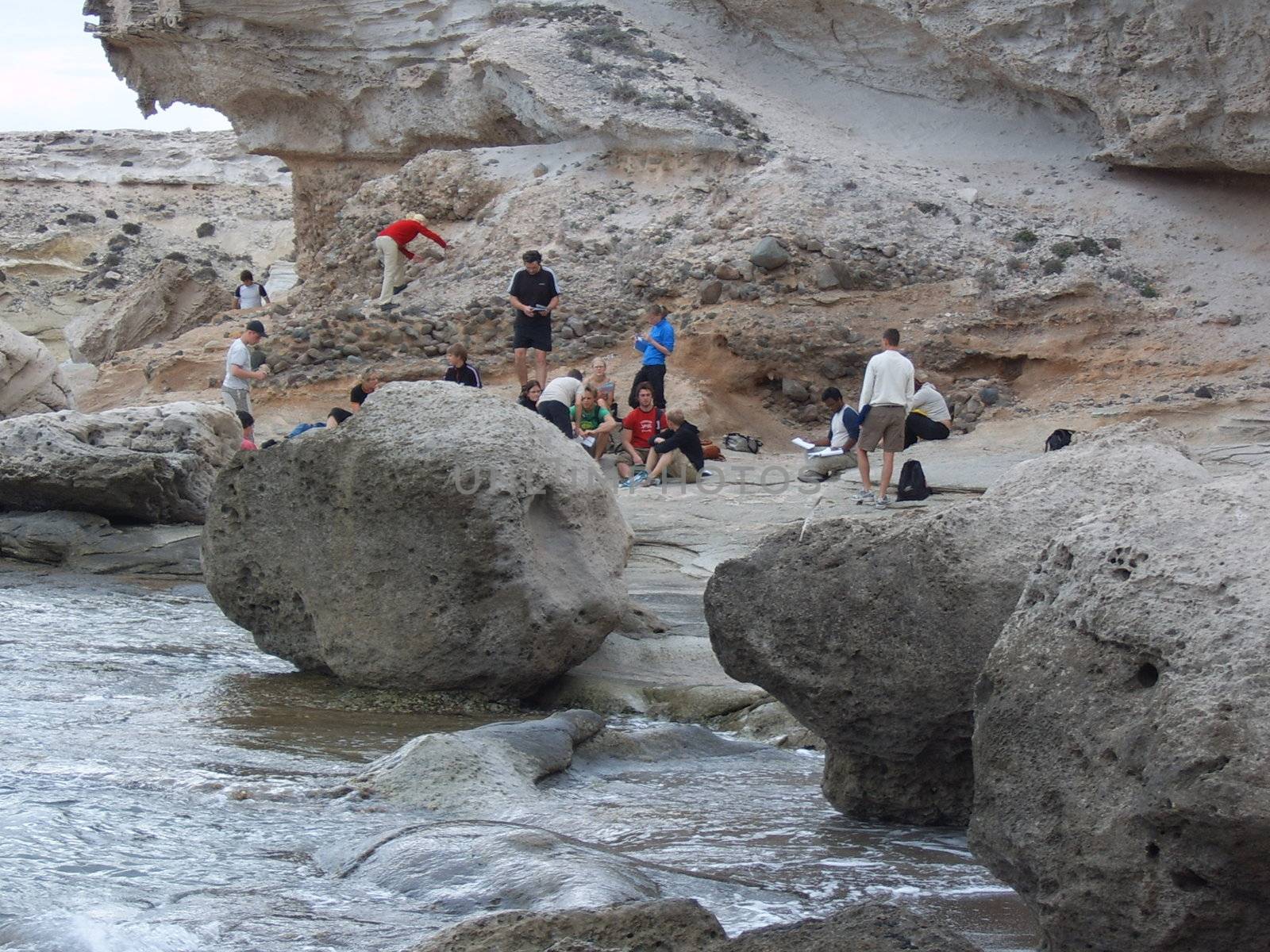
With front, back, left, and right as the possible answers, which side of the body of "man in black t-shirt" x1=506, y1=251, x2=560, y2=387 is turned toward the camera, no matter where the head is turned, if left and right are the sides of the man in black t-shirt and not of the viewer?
front

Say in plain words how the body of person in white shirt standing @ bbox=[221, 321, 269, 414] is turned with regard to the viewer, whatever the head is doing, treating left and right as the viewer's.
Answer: facing to the right of the viewer

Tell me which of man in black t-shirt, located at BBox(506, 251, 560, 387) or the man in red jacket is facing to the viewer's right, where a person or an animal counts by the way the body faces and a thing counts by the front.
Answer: the man in red jacket

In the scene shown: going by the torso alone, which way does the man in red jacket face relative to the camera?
to the viewer's right

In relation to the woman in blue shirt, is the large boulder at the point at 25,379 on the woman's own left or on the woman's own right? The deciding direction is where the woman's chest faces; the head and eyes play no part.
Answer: on the woman's own right

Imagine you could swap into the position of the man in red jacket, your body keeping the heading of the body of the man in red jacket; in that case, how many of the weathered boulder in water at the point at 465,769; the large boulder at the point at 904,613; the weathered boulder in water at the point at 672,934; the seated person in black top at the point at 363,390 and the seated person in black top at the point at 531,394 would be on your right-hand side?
5

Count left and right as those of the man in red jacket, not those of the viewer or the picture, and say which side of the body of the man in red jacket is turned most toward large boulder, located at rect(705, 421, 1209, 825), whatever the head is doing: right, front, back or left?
right

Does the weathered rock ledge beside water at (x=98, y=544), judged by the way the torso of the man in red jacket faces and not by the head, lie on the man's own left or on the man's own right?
on the man's own right

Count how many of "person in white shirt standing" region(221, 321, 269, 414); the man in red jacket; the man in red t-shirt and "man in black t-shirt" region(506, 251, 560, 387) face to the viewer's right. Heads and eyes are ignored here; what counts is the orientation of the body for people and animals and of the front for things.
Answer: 2

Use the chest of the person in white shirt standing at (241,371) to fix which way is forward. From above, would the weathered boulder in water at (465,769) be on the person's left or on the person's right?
on the person's right

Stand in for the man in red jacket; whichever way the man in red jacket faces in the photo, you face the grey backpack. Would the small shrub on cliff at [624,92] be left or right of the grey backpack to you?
left

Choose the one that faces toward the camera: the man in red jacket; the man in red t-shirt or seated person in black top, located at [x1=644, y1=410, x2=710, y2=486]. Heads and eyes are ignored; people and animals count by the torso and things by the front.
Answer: the man in red t-shirt

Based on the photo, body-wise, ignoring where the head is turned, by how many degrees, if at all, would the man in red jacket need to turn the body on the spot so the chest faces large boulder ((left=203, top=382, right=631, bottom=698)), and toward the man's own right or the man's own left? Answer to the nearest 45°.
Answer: approximately 90° to the man's own right

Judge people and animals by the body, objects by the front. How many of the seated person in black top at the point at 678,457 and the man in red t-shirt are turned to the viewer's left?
1

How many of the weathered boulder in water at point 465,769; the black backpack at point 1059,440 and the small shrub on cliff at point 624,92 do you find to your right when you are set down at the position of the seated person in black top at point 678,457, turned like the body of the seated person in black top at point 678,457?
1

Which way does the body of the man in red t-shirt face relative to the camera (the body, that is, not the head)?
toward the camera

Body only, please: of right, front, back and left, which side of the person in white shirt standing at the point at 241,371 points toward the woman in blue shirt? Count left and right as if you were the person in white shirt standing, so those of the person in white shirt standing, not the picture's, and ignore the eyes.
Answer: front
